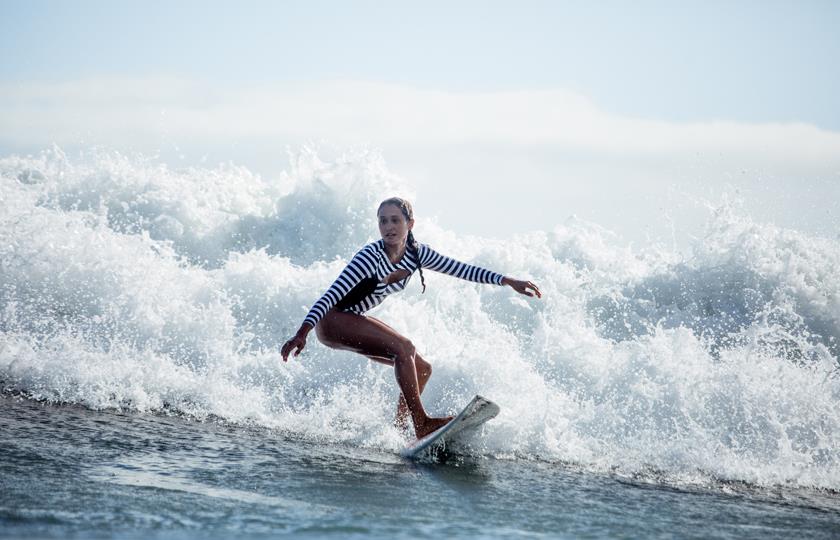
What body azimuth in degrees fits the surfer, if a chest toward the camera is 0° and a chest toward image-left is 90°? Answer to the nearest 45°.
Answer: approximately 315°
